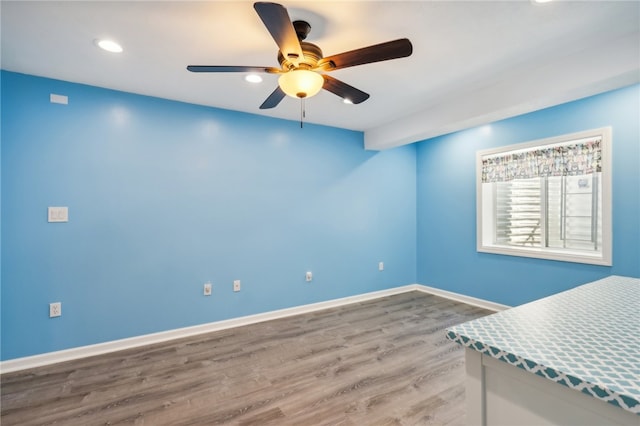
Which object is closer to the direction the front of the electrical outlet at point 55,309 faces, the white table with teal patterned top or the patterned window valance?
the white table with teal patterned top

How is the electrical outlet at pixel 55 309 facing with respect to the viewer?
toward the camera

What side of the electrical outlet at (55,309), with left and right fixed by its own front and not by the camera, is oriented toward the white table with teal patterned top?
front

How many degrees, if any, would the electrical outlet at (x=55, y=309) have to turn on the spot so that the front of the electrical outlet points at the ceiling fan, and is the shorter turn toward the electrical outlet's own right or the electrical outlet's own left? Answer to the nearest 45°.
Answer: approximately 45° to the electrical outlet's own left

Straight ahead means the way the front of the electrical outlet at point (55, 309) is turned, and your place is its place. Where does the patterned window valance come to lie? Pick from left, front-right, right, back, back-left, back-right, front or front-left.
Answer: front-left

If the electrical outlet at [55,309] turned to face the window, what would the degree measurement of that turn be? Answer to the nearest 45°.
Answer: approximately 45° to its left
